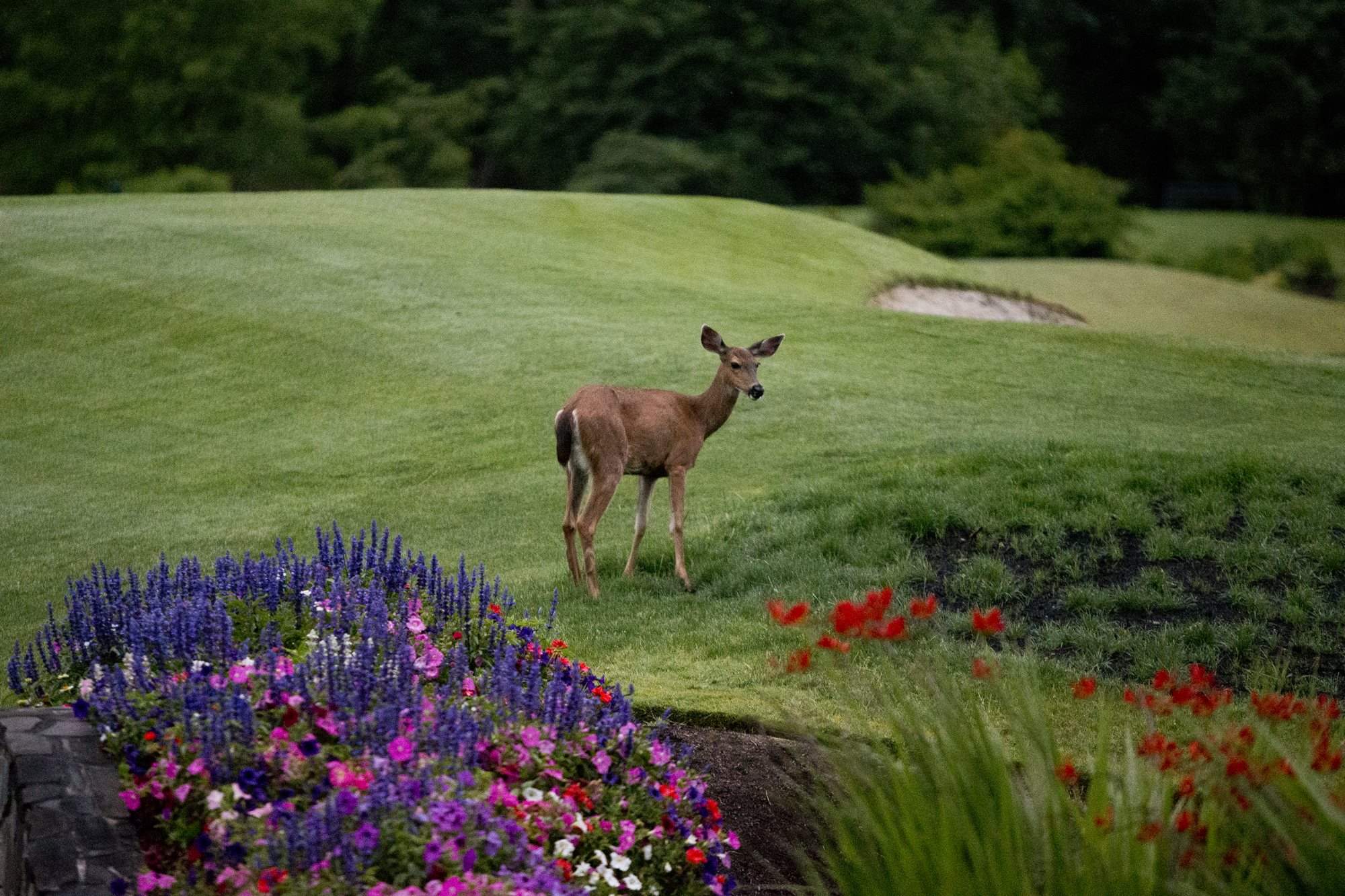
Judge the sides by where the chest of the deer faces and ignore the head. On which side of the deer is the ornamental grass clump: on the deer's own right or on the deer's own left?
on the deer's own right

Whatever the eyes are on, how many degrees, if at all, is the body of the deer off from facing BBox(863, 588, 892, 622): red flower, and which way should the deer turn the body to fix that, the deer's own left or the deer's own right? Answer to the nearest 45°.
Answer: approximately 135° to the deer's own right

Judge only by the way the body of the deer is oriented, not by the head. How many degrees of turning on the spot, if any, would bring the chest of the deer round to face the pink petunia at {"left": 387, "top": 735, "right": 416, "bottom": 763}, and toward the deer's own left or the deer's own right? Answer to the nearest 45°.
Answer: approximately 135° to the deer's own right

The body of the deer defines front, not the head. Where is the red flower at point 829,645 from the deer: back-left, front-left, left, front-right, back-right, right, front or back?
back-right

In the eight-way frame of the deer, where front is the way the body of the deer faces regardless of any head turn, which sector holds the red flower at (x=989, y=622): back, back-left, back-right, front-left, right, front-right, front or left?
back-right

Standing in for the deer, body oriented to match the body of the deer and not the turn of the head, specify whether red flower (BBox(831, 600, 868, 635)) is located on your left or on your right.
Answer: on your right

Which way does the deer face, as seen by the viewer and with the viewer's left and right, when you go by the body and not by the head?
facing away from the viewer and to the right of the viewer

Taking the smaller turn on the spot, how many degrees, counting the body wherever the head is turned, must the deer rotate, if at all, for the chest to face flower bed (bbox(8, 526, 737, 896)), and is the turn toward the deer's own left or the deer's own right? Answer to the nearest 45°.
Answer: approximately 135° to the deer's own right

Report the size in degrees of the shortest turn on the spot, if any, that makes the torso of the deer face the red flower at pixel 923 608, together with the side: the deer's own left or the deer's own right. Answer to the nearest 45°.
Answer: approximately 135° to the deer's own right
